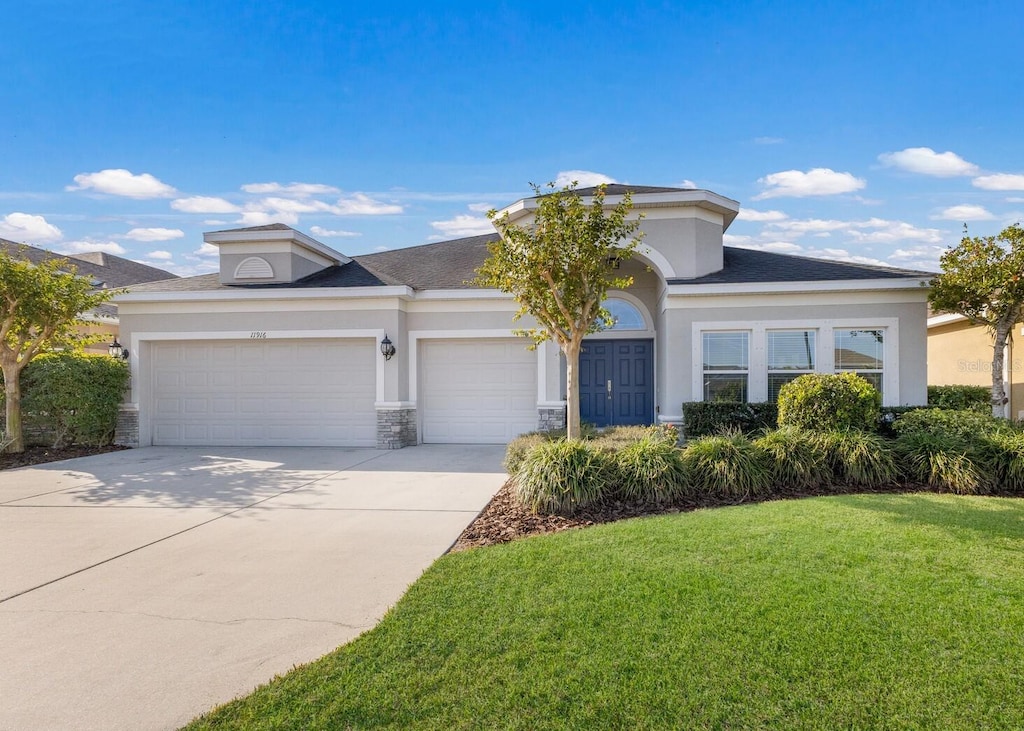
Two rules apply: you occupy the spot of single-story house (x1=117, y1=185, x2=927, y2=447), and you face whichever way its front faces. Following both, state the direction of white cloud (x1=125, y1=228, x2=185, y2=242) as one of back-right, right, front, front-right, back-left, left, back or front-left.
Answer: back-right

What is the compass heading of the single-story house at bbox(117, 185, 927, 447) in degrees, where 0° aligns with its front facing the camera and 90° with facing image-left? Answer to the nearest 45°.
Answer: approximately 0°

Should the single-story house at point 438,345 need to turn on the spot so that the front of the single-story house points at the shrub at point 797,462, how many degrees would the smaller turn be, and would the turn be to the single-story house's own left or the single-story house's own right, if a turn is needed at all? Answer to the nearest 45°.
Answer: approximately 45° to the single-story house's own left

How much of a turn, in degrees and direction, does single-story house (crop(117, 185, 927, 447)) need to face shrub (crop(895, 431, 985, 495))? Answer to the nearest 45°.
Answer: approximately 45° to its left

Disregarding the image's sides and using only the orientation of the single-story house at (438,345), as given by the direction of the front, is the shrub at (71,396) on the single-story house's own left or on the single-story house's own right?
on the single-story house's own right

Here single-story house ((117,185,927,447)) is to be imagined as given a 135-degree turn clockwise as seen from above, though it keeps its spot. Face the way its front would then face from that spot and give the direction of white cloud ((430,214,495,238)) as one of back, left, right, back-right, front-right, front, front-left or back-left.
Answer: front-right

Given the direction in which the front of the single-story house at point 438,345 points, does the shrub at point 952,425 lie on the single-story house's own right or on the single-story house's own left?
on the single-story house's own left

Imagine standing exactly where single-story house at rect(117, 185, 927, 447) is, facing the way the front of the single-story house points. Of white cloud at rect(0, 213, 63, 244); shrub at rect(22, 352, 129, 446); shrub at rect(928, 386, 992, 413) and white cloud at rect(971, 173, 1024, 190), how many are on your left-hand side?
2

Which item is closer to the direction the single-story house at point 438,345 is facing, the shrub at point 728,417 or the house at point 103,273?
the shrub

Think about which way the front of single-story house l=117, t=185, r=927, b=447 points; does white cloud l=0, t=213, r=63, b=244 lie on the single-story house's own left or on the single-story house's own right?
on the single-story house's own right

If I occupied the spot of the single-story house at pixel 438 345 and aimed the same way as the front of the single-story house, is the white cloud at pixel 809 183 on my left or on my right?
on my left

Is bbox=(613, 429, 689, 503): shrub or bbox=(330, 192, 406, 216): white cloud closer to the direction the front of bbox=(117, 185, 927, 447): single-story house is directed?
the shrub

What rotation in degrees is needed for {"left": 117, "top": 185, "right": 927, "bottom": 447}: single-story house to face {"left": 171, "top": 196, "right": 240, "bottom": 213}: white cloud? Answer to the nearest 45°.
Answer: approximately 135° to its right

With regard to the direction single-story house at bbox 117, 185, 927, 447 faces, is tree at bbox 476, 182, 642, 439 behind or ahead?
ahead
